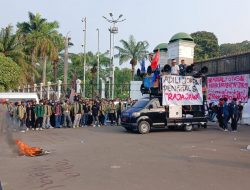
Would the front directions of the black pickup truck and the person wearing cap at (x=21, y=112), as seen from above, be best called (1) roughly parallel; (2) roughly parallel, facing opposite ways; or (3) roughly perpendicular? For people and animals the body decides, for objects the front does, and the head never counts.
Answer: roughly perpendicular

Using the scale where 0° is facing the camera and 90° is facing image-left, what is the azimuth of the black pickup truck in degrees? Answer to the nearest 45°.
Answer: approximately 45°

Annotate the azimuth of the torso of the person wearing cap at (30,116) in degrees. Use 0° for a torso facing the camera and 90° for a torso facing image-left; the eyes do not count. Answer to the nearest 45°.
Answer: approximately 0°

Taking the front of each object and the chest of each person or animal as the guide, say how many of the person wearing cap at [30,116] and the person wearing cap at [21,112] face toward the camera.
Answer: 2

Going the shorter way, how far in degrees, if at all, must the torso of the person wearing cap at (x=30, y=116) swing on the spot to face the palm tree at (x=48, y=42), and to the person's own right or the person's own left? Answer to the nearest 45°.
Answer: approximately 180°

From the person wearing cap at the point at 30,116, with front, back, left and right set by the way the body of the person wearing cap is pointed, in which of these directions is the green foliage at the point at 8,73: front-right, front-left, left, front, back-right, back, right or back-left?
back

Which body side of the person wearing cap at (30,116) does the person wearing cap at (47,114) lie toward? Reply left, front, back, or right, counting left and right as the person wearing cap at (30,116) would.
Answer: left

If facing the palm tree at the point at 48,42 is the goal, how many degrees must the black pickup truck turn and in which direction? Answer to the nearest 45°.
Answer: approximately 90° to its right
